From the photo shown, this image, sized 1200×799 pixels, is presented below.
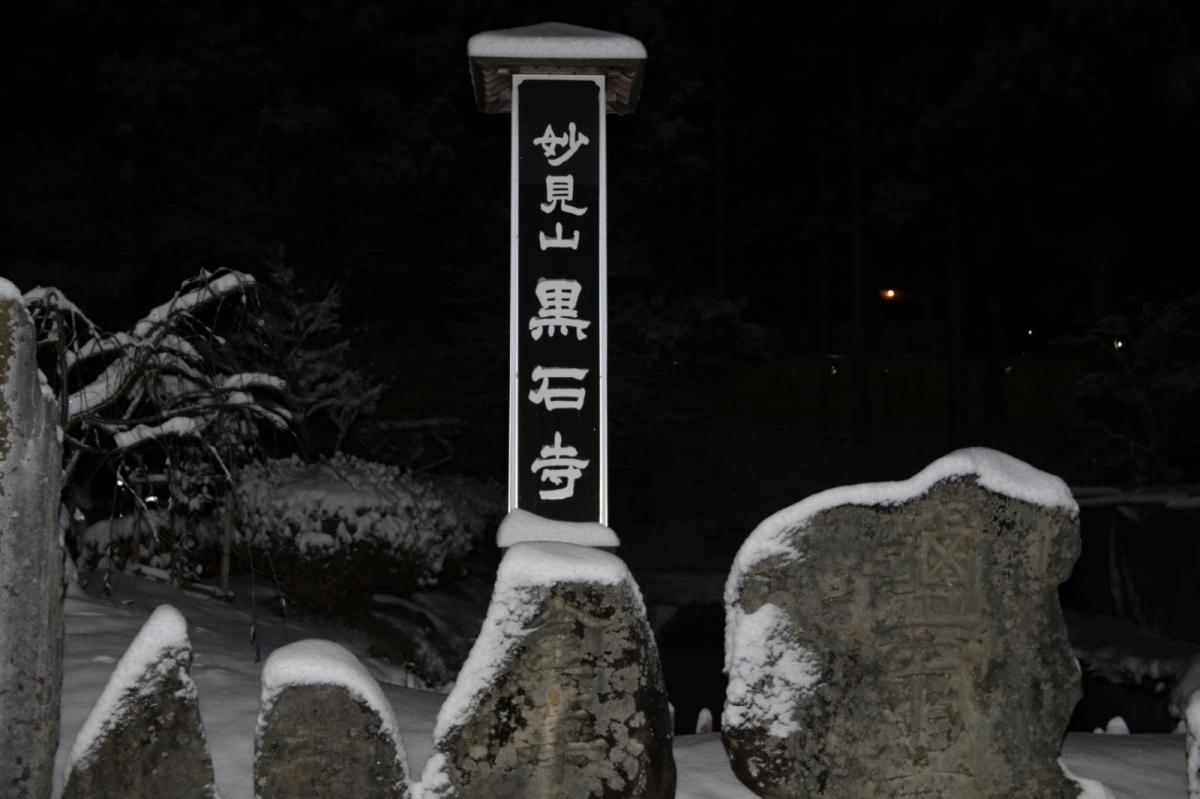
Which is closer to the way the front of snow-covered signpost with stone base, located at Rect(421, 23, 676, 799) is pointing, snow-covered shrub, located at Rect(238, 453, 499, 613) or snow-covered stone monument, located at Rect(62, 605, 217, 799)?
the snow-covered stone monument

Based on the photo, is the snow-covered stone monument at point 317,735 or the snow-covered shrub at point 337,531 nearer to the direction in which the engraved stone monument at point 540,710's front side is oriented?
the snow-covered stone monument

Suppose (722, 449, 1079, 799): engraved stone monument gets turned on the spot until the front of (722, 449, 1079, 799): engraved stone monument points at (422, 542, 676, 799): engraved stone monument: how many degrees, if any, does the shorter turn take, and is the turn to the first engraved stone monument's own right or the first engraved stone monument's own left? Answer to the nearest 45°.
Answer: approximately 45° to the first engraved stone monument's own right

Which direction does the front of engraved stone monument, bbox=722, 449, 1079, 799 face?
toward the camera

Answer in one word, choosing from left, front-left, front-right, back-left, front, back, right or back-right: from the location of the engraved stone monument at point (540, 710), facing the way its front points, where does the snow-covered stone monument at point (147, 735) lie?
right

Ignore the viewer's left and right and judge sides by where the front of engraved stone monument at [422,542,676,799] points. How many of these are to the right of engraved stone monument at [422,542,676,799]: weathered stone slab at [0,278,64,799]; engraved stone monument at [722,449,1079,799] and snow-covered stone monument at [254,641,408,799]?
2

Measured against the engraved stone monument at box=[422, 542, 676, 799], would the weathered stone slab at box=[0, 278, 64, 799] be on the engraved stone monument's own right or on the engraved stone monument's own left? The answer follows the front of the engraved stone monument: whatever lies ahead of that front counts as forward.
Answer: on the engraved stone monument's own right

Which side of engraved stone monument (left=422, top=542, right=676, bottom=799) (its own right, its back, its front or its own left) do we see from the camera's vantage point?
front

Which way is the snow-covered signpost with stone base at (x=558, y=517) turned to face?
toward the camera

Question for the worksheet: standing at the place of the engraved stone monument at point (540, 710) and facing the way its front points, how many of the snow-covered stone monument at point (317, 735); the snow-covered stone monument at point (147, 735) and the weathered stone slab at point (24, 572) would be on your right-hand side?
3

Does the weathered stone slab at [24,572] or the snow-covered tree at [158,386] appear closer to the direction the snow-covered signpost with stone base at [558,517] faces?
the weathered stone slab

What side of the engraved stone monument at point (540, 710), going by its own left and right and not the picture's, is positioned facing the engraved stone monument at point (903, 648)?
left

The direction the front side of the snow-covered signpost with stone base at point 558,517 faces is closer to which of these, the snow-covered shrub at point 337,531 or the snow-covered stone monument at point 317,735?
the snow-covered stone monument

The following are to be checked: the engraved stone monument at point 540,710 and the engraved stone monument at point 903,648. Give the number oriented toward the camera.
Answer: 2
